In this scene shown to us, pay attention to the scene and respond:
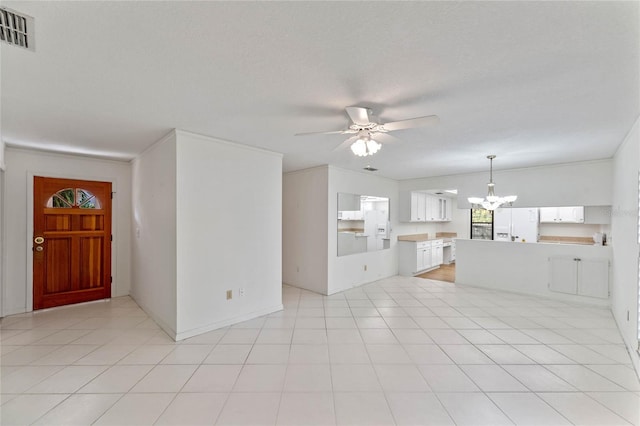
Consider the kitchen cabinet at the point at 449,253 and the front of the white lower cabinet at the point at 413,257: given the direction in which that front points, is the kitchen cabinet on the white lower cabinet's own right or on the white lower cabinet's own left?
on the white lower cabinet's own left

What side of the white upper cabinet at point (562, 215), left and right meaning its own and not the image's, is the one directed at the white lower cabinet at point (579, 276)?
front

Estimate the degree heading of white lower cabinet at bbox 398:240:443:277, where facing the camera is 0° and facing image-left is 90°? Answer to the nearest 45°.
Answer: approximately 315°

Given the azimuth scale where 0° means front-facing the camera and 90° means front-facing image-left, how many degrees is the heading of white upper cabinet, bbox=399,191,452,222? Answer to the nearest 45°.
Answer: approximately 315°

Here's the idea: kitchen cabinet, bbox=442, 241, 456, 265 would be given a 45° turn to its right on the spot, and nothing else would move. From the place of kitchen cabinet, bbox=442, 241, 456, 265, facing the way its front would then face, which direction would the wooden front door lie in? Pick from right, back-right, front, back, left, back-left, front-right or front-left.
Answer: front-right

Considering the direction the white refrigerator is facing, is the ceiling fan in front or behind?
in front

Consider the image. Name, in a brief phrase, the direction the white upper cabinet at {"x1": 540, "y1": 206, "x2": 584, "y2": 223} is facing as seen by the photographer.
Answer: facing the viewer

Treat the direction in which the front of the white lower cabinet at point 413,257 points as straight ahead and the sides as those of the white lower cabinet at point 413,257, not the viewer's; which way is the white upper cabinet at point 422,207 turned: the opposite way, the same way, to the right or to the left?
the same way

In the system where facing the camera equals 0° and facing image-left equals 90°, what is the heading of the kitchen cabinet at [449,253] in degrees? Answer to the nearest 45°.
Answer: approximately 315°

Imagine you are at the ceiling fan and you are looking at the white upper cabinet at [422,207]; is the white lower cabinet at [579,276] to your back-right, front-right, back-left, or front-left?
front-right
